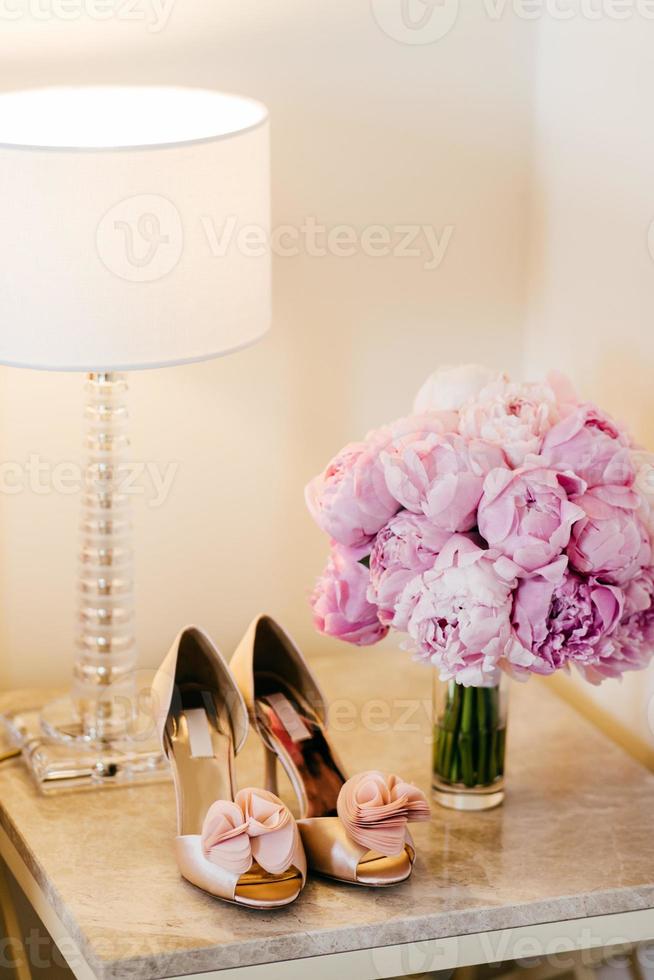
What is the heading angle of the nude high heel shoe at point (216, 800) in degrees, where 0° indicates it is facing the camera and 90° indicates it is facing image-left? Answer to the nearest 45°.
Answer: approximately 315°
